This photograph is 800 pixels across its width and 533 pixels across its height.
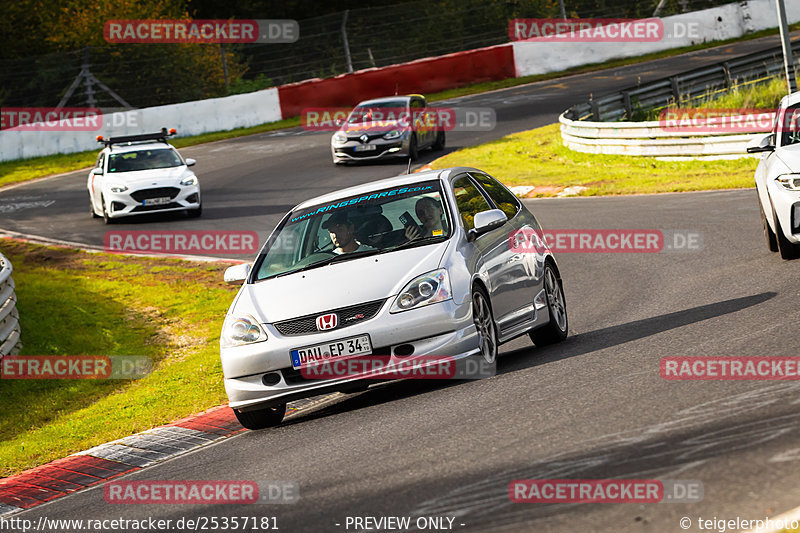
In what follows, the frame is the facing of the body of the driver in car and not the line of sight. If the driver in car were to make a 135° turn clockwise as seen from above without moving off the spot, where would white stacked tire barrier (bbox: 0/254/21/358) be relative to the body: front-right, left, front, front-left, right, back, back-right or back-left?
front-left

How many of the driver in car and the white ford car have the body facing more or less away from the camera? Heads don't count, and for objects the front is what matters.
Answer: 0

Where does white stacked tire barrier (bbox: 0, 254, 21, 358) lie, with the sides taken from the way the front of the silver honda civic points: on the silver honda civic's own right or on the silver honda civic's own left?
on the silver honda civic's own right

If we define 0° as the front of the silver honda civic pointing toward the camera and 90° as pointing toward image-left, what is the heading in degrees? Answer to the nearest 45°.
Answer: approximately 45°

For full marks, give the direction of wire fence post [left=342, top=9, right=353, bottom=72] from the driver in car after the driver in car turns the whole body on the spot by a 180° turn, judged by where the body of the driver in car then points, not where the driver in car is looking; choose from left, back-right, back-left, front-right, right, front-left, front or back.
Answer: front-left

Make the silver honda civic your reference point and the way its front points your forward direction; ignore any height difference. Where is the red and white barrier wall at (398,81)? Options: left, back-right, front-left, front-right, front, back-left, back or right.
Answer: back-right

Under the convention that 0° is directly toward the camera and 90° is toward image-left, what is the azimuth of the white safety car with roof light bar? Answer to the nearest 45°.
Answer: approximately 315°

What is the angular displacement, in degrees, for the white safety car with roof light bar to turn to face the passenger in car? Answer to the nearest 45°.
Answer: approximately 45° to its right

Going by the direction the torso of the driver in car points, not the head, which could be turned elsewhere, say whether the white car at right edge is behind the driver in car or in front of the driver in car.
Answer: behind

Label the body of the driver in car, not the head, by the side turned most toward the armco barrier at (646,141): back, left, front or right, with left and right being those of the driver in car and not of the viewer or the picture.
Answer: back

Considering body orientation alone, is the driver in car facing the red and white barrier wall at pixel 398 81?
no

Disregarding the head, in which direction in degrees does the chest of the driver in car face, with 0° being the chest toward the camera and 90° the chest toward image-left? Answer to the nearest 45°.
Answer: approximately 45°
